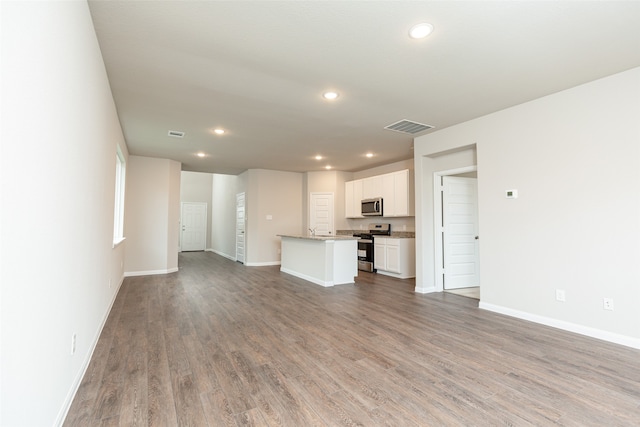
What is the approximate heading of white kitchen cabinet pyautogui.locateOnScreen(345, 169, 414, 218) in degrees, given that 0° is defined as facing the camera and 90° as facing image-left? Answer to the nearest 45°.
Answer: approximately 45°

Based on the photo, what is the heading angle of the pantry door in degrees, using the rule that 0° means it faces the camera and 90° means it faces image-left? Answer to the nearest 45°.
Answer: approximately 0°

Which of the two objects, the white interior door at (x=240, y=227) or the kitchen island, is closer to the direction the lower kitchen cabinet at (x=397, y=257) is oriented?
the kitchen island

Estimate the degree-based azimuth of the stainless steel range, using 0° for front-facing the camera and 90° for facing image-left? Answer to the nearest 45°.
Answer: approximately 45°

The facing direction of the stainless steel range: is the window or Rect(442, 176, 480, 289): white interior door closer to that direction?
the window
